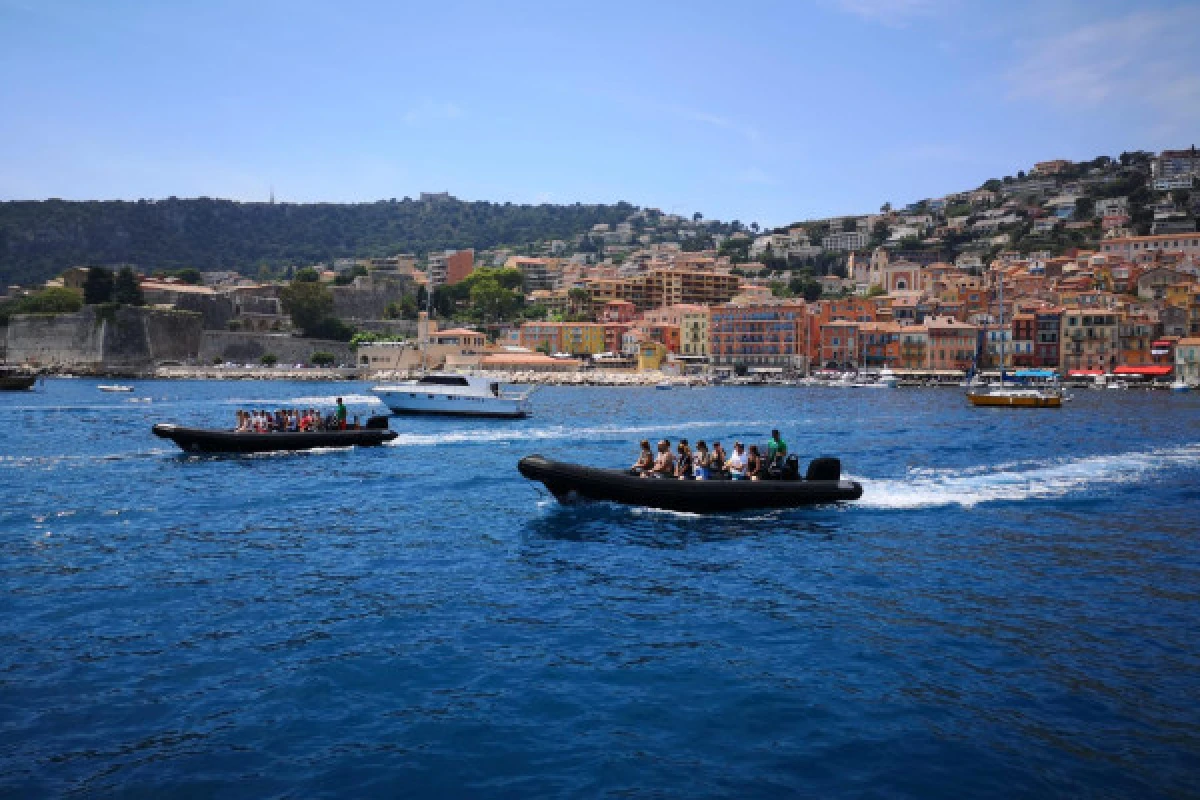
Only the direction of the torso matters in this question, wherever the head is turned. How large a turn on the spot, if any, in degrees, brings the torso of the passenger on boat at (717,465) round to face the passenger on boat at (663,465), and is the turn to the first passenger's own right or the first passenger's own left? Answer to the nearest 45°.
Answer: approximately 45° to the first passenger's own left

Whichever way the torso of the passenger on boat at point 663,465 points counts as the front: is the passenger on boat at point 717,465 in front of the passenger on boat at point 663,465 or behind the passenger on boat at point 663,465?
behind

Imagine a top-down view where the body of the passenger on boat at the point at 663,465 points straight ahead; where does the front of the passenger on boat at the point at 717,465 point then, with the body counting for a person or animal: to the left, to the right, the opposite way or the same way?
the same way

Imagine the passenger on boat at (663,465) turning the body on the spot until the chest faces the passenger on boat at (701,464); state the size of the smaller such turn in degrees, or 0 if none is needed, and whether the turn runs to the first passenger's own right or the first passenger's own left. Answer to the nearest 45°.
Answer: approximately 180°

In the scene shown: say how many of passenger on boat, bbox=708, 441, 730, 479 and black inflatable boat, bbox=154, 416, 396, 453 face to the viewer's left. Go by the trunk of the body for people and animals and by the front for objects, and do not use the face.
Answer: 2

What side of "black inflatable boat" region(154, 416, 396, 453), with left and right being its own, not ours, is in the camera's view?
left

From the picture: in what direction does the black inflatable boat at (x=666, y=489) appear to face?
to the viewer's left

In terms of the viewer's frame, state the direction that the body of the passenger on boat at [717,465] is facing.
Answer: to the viewer's left

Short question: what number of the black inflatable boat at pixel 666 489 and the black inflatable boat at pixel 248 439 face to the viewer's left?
2

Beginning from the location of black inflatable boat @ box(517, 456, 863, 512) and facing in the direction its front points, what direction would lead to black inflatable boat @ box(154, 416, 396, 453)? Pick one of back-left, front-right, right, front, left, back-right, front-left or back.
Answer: front-right

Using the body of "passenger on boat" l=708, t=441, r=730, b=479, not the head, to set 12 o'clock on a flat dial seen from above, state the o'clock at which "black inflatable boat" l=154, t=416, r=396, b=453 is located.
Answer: The black inflatable boat is roughly at 1 o'clock from the passenger on boat.

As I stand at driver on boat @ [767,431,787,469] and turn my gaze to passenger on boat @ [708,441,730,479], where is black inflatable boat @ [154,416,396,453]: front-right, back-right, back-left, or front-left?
front-right

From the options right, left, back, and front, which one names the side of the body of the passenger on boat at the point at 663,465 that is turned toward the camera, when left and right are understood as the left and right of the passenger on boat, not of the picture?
left
